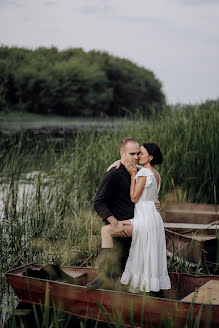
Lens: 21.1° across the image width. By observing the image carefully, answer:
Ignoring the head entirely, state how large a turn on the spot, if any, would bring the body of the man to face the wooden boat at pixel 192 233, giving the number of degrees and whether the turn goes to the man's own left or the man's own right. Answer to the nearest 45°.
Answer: approximately 90° to the man's own left

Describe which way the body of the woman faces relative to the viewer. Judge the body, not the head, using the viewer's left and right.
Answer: facing to the left of the viewer

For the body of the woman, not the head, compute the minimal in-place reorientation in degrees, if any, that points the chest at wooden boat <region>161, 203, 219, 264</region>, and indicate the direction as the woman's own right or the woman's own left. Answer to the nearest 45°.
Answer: approximately 90° to the woman's own right

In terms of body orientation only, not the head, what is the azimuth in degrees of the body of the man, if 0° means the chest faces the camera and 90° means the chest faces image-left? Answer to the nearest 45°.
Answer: approximately 315°

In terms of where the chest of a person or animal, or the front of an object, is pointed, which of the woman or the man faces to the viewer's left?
the woman

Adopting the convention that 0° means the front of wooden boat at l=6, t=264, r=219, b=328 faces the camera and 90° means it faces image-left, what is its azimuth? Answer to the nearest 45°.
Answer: approximately 90°

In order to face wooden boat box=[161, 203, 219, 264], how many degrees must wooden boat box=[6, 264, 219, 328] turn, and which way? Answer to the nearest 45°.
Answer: approximately 135° to its right
